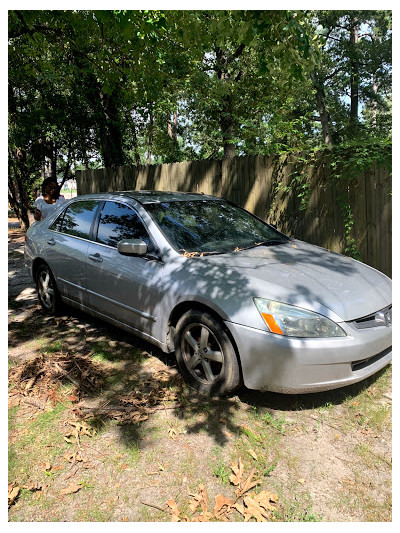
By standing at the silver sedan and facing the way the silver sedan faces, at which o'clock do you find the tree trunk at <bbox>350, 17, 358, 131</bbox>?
The tree trunk is roughly at 8 o'clock from the silver sedan.

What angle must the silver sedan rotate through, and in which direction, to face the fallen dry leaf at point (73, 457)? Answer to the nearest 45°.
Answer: approximately 90° to its right

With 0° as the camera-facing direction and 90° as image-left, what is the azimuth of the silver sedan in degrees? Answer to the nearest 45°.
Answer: approximately 315°

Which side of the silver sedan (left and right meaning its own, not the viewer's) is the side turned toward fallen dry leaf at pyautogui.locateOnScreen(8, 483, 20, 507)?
right

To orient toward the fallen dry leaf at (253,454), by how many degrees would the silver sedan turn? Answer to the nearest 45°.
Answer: approximately 45° to its right

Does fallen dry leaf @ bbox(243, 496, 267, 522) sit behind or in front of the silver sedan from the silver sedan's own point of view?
in front

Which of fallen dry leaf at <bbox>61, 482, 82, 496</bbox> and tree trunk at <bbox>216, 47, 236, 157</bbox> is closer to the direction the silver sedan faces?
the fallen dry leaf

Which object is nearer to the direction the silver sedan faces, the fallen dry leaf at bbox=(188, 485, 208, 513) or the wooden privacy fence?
the fallen dry leaf

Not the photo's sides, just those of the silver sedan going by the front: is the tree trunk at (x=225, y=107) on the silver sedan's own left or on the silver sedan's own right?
on the silver sedan's own left
